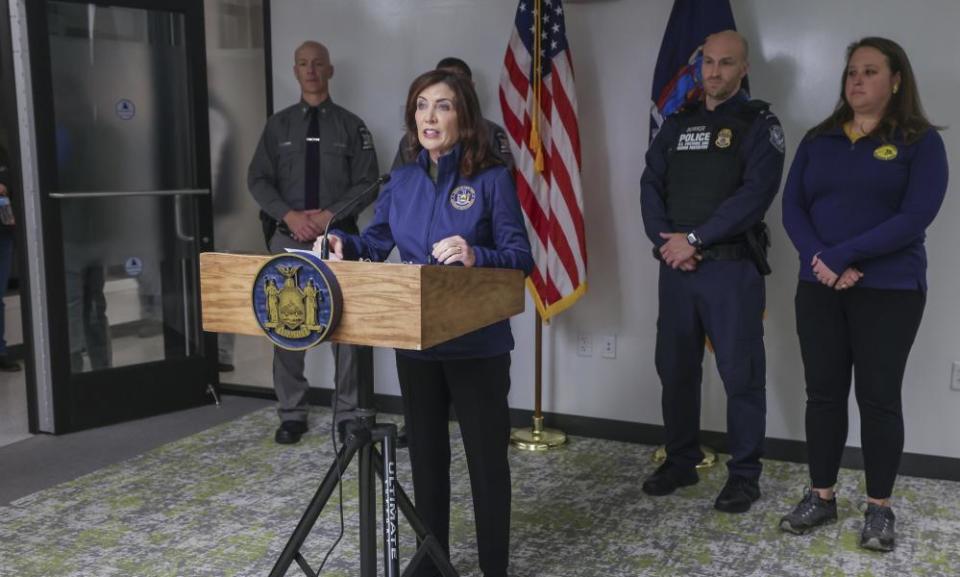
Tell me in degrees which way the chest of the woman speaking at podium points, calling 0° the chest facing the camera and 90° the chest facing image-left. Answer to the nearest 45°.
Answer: approximately 45°

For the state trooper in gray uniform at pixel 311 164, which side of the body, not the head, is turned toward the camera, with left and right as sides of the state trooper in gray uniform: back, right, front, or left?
front

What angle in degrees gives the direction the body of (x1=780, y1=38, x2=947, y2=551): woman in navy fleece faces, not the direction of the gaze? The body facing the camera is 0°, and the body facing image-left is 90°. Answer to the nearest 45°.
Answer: approximately 45°

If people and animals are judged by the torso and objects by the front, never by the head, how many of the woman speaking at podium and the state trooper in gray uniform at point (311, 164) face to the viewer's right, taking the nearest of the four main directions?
0

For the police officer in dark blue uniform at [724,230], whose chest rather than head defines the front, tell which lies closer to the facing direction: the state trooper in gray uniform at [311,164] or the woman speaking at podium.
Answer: the woman speaking at podium

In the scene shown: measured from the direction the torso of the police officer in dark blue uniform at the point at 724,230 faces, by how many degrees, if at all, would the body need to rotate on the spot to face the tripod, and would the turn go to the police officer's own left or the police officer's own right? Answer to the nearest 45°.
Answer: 0° — they already face it

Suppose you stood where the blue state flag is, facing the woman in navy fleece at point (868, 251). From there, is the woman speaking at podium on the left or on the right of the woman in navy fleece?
right

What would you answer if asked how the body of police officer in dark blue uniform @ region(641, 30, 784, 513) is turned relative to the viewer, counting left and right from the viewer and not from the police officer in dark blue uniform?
facing the viewer and to the left of the viewer

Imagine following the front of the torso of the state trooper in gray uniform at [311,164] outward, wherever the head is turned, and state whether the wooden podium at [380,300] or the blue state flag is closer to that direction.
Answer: the wooden podium

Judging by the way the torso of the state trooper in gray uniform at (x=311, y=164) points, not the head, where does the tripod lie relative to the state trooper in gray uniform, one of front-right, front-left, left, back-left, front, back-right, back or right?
front

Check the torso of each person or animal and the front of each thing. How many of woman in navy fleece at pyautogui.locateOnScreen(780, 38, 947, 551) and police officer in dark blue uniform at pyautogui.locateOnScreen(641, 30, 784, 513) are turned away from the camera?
0

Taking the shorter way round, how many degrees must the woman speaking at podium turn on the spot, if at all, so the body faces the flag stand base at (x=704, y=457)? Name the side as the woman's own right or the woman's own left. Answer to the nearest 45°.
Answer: approximately 180°
